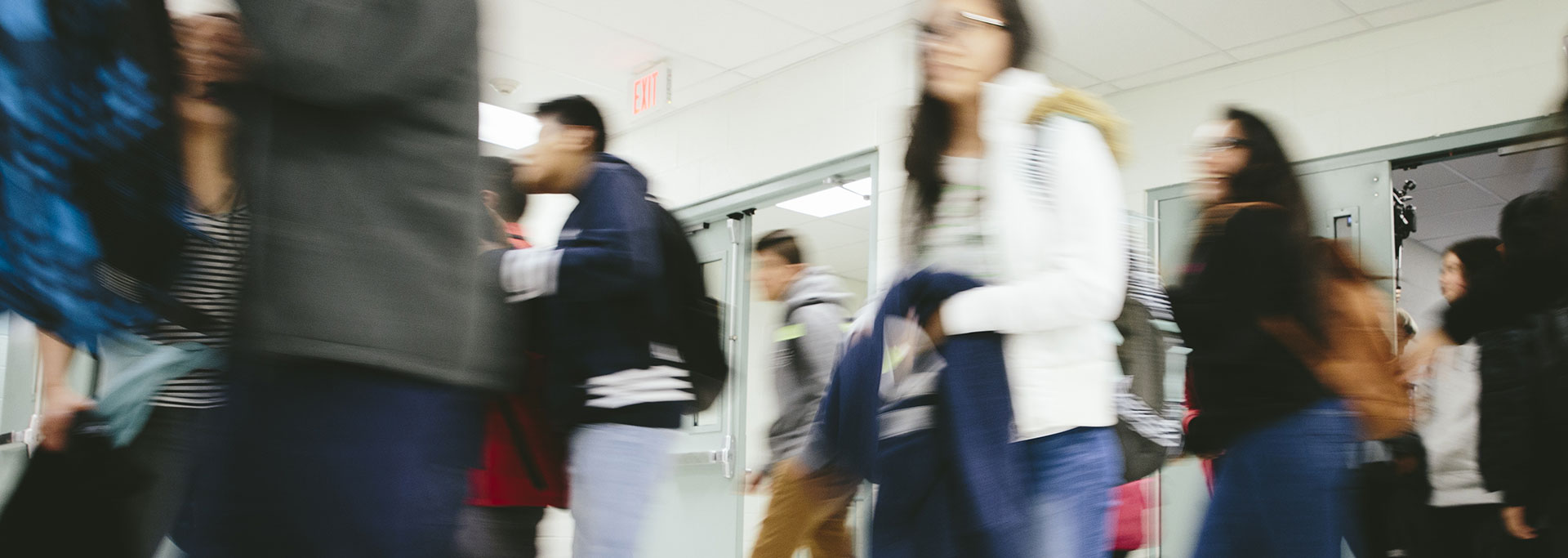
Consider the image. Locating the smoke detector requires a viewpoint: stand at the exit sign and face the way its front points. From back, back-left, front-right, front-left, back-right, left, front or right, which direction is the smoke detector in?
front-right

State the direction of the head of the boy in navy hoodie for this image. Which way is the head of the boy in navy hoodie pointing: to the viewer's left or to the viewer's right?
to the viewer's left

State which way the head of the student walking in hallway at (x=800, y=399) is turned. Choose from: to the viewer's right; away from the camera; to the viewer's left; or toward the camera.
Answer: to the viewer's left

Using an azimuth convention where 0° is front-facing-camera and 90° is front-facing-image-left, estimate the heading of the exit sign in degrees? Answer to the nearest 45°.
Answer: approximately 45°

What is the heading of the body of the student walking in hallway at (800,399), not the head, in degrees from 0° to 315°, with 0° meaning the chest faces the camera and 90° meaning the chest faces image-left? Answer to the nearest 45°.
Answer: approximately 90°

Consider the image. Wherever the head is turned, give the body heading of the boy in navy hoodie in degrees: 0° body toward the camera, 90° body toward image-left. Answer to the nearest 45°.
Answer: approximately 90°

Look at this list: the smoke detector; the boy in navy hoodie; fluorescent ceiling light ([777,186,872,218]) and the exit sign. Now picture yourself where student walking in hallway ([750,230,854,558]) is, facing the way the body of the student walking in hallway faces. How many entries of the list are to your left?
1

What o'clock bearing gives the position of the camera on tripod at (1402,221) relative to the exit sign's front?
The camera on tripod is roughly at 8 o'clock from the exit sign.

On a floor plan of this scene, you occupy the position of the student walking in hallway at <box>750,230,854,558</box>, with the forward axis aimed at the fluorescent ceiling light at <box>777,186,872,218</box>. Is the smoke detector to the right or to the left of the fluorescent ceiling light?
left

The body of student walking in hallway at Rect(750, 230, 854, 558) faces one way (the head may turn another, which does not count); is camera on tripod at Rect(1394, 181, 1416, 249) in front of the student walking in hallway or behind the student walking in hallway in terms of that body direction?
behind

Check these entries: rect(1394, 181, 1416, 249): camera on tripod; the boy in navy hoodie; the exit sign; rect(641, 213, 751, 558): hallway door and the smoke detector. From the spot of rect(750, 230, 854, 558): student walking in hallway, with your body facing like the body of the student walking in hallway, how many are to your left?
1

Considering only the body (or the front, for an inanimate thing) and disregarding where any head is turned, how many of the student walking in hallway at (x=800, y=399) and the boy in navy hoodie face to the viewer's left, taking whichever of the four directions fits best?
2
